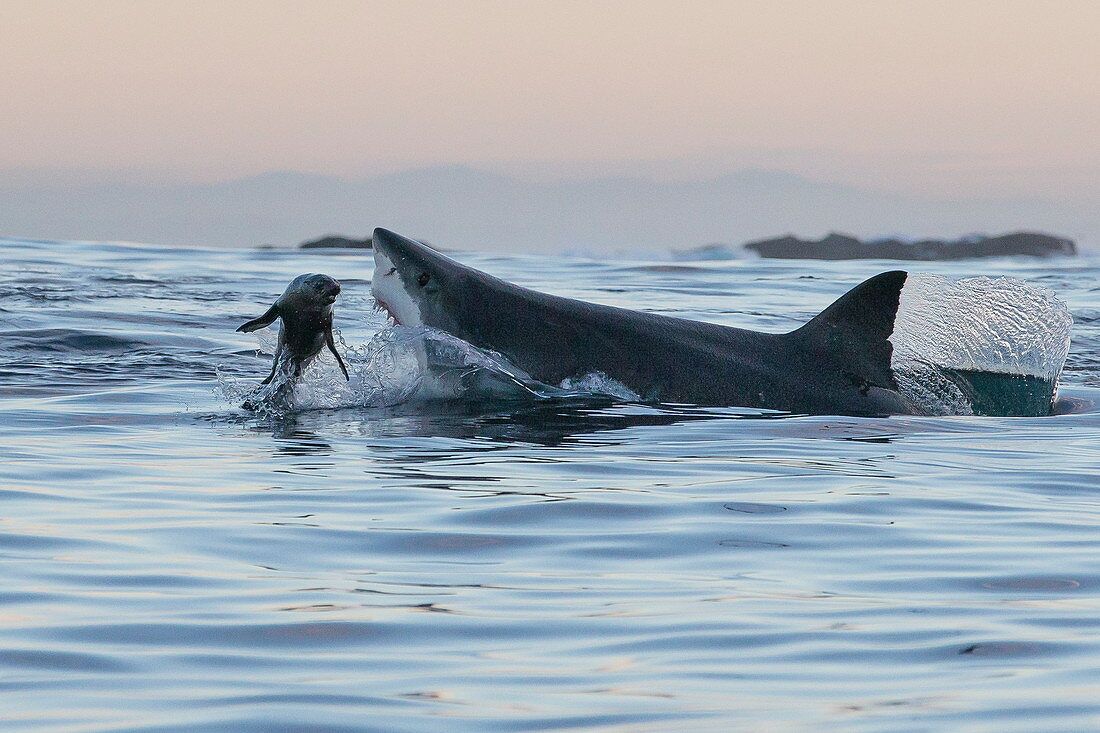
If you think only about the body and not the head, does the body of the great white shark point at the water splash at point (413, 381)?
yes

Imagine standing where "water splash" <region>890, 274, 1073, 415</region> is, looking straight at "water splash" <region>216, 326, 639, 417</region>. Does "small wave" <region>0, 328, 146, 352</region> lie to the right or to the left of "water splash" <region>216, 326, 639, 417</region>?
right

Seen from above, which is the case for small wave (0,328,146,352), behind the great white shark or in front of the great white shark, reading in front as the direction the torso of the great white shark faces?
in front

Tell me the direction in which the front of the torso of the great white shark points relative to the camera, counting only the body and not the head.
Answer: to the viewer's left

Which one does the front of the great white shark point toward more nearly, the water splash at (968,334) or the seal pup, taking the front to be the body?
the seal pup

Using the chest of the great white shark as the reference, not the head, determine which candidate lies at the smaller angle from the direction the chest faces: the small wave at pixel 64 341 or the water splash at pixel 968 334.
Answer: the small wave

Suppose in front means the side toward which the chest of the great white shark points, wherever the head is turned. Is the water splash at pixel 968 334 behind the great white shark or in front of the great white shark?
behind

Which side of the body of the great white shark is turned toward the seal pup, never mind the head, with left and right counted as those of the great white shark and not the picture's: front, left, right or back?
front
